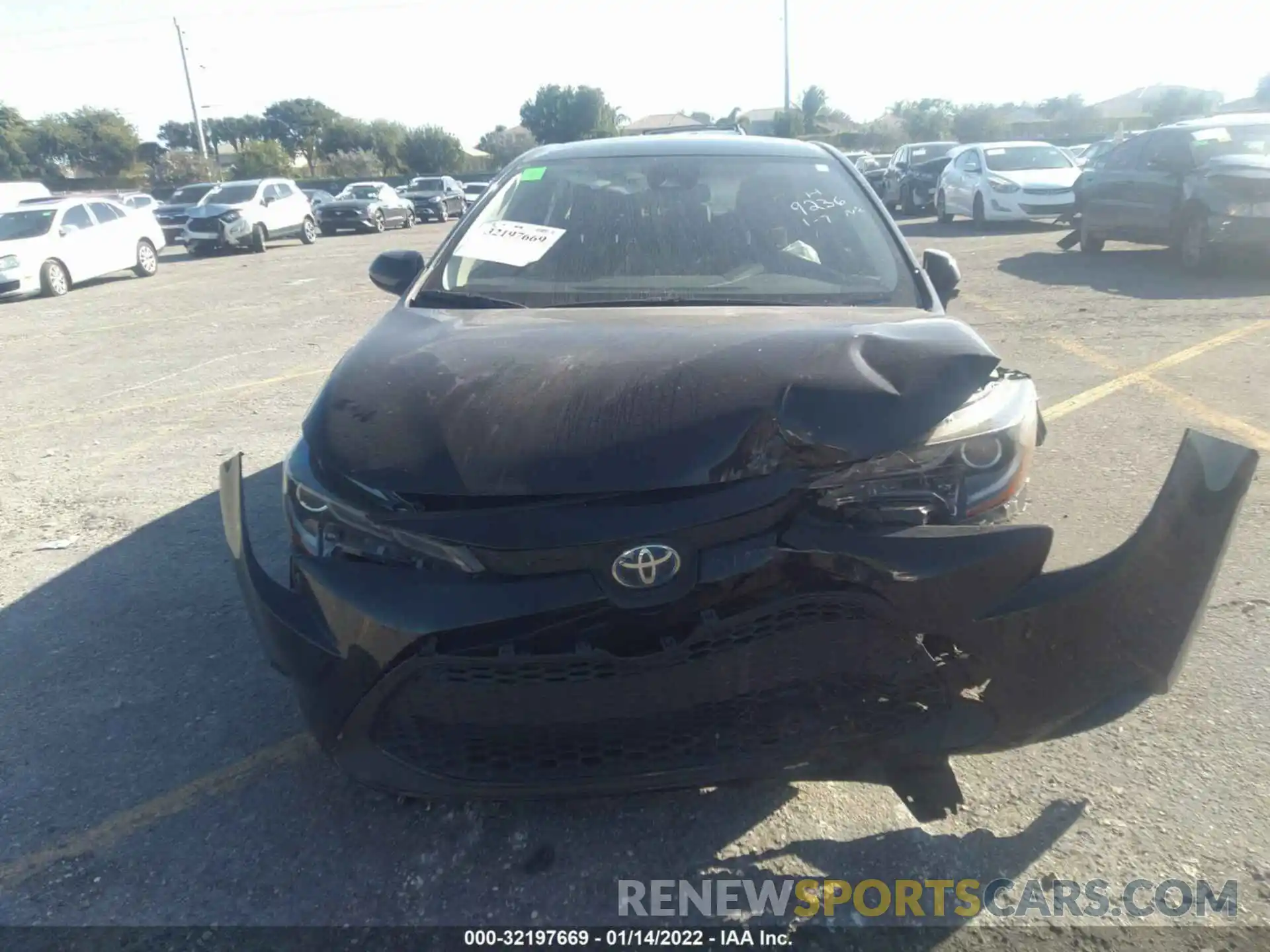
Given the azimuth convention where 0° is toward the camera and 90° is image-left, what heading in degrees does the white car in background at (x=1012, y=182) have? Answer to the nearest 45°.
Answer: approximately 315°

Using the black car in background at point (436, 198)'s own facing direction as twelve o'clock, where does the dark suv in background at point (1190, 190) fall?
The dark suv in background is roughly at 10 o'clock from the black car in background.

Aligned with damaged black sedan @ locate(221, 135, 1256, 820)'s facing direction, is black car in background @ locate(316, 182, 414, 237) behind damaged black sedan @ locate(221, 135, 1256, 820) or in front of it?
behind

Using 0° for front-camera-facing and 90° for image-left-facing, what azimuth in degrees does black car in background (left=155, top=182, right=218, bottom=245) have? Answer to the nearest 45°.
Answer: approximately 45°

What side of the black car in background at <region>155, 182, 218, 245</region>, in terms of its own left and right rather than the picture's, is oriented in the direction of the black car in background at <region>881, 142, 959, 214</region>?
left

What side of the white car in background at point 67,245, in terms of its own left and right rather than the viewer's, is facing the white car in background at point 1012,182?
left
